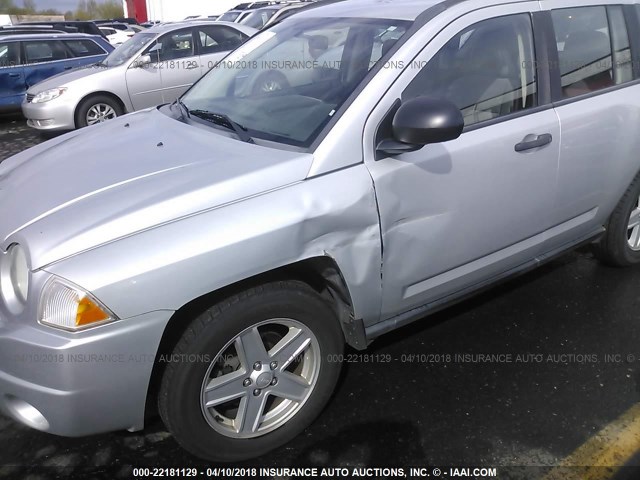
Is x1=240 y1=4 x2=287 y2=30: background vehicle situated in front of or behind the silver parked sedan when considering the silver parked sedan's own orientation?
behind

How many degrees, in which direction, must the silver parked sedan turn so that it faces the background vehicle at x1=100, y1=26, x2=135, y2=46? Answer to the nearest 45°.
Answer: approximately 135° to its right

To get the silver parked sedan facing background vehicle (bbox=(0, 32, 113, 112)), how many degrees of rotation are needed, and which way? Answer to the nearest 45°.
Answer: approximately 90° to its right

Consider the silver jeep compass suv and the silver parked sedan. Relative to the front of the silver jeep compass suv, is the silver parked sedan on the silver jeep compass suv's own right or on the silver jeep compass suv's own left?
on the silver jeep compass suv's own right

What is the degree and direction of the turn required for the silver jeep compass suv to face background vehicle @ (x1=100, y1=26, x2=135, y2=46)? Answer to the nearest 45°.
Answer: approximately 135° to its right
